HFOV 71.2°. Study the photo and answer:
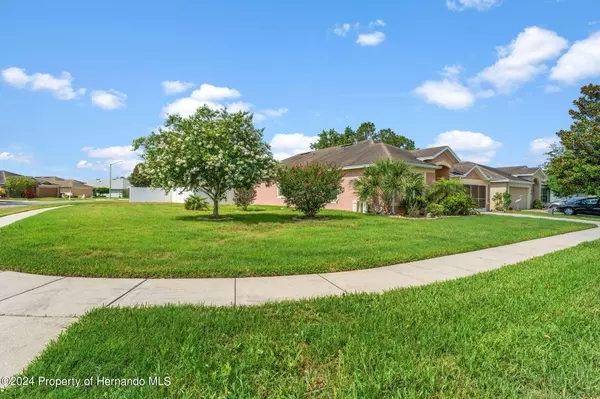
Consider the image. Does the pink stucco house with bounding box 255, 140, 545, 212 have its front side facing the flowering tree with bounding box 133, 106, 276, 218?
no

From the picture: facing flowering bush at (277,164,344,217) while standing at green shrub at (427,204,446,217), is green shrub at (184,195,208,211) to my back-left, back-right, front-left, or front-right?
front-right

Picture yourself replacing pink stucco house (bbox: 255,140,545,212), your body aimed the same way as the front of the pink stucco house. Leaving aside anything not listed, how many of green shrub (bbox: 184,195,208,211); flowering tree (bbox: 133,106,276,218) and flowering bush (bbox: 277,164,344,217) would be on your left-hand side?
0

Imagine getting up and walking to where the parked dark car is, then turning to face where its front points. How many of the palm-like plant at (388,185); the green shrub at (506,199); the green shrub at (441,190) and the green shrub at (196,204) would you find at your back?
0

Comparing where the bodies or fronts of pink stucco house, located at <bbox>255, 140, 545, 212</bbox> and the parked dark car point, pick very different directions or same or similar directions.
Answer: very different directions

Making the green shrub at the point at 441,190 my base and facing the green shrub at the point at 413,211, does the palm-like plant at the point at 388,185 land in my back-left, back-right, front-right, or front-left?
front-right

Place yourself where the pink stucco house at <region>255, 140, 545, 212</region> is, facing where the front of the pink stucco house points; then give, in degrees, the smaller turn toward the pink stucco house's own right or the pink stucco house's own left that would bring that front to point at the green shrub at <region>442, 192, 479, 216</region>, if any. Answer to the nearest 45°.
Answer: approximately 45° to the pink stucco house's own right

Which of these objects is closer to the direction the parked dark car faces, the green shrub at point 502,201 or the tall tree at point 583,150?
the green shrub

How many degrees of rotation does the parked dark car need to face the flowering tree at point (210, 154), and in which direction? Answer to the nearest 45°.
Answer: approximately 45° to its left

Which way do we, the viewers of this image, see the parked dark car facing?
facing to the left of the viewer

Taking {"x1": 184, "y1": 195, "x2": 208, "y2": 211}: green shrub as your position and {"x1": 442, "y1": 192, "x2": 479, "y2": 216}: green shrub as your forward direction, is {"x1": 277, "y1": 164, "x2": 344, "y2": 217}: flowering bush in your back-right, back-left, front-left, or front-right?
front-right

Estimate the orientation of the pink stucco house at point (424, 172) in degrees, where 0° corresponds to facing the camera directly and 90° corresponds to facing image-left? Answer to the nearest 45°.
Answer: approximately 315°

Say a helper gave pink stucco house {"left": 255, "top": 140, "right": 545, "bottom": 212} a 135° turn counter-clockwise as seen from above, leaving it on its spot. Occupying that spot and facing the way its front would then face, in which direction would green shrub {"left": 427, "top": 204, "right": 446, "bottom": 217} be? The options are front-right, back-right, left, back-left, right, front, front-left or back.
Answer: back
